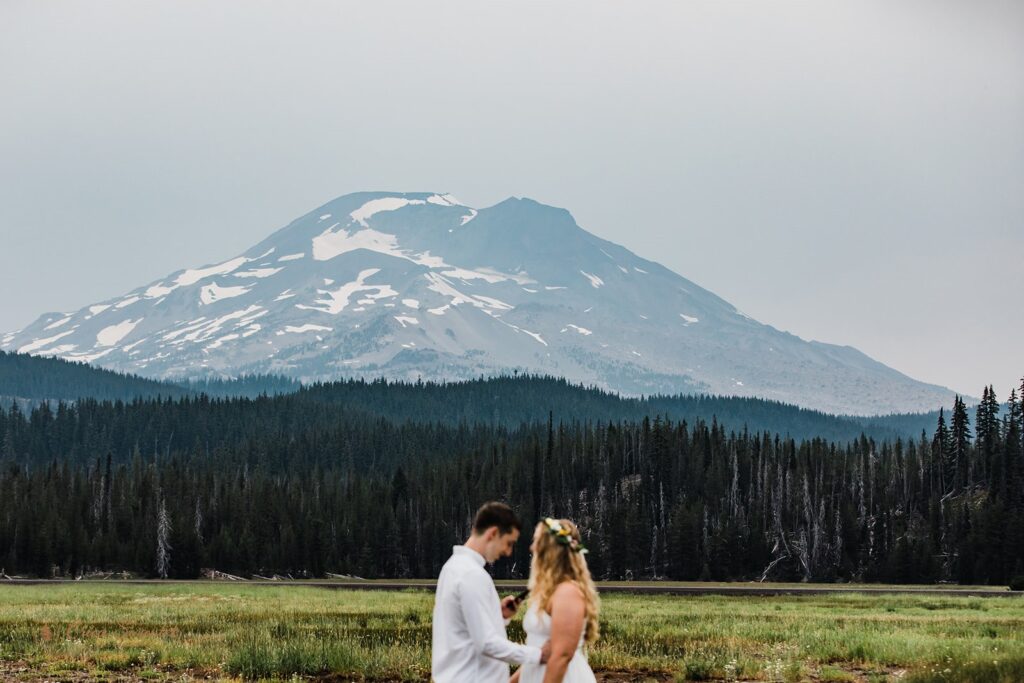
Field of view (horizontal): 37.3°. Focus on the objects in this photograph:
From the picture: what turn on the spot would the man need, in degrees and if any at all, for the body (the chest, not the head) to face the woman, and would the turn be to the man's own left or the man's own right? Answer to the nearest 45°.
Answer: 0° — they already face them

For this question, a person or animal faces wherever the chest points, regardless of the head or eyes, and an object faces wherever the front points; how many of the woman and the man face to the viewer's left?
1

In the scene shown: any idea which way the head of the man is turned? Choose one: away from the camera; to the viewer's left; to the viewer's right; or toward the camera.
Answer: to the viewer's right

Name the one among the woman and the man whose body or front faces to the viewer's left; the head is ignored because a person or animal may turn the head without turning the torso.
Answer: the woman

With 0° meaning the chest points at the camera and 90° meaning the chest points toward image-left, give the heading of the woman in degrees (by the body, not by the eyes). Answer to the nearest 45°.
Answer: approximately 90°

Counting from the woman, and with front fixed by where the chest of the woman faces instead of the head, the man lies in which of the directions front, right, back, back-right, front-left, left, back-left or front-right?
front

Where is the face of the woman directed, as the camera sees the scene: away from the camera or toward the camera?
away from the camera

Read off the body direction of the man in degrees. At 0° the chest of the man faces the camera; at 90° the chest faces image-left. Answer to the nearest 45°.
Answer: approximately 270°

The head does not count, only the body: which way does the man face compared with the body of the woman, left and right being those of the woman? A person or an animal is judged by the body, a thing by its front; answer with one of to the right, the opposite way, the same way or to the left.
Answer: the opposite way
